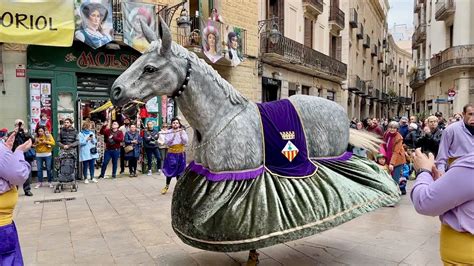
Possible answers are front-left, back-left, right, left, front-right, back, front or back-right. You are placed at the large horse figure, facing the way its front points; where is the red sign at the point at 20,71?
right

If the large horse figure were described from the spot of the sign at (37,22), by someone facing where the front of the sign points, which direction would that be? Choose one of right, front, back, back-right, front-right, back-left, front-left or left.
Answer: front

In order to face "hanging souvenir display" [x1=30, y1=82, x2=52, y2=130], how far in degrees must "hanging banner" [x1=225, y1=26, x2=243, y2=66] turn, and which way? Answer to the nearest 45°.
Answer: approximately 45° to its right

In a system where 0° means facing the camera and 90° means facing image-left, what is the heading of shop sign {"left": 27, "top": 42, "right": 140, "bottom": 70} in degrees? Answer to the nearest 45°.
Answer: approximately 0°

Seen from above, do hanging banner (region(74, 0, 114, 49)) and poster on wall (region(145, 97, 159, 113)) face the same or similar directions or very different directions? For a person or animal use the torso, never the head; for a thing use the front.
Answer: same or similar directions

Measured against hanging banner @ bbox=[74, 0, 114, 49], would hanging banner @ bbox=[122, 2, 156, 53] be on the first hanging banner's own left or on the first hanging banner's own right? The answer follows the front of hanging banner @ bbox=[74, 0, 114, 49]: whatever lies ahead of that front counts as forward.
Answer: on the first hanging banner's own left

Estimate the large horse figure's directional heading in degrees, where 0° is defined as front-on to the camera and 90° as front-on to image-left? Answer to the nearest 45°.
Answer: approximately 45°

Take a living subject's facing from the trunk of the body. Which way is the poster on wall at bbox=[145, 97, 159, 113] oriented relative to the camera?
toward the camera

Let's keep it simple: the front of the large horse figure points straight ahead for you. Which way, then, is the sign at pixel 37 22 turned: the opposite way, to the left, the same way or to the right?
to the left

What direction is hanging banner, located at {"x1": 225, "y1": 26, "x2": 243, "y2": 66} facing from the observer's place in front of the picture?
facing the viewer

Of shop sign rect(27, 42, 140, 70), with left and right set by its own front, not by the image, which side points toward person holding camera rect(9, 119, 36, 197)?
front

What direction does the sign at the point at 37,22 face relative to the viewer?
toward the camera

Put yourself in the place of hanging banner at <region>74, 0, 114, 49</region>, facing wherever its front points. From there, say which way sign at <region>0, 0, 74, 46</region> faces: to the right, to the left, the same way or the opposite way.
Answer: the same way
